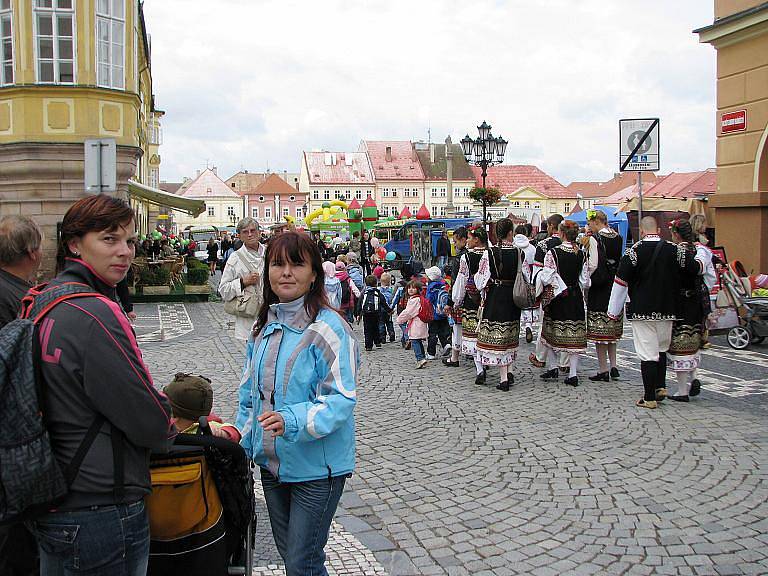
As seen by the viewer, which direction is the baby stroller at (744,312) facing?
to the viewer's right

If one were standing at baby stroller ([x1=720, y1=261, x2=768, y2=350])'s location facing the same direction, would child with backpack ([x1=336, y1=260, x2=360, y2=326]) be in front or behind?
behind

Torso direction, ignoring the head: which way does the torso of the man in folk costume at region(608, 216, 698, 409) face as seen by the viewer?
away from the camera

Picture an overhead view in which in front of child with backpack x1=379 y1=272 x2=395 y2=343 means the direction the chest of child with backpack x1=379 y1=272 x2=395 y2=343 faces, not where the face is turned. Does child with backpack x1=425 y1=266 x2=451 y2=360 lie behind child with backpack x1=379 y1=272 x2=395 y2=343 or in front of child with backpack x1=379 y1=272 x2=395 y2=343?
behind

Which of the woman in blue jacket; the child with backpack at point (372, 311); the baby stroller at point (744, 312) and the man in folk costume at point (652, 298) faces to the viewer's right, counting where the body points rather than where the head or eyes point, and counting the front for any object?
the baby stroller

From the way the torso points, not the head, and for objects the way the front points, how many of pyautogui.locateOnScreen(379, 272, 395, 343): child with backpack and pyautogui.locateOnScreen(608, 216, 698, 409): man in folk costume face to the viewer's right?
0

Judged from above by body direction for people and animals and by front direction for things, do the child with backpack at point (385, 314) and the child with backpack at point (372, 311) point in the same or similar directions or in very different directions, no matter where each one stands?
same or similar directions

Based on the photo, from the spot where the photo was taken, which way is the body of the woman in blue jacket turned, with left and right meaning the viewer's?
facing the viewer and to the left of the viewer

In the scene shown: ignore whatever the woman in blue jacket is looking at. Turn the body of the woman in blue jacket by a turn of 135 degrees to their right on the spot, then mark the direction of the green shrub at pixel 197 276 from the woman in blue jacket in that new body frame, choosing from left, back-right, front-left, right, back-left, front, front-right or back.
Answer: front

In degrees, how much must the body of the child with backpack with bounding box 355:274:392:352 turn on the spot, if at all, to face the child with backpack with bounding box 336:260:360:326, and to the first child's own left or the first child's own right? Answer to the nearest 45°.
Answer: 0° — they already face them

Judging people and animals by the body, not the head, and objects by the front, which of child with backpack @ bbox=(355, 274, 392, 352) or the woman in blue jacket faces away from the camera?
the child with backpack

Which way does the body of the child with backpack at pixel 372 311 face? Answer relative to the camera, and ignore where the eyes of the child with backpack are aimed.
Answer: away from the camera

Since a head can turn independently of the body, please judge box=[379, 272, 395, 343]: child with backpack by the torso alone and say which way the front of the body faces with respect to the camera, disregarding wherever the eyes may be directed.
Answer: away from the camera

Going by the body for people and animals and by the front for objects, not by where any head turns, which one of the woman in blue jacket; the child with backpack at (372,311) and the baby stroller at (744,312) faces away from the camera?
the child with backpack

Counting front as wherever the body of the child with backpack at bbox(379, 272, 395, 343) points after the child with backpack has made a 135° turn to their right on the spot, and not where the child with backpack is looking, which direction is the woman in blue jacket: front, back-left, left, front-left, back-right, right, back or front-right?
front-right
